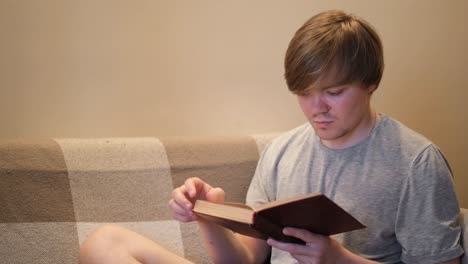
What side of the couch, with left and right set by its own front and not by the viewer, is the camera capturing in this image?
front

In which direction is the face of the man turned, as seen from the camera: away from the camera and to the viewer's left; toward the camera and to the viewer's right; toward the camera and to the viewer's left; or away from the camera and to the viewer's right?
toward the camera and to the viewer's left

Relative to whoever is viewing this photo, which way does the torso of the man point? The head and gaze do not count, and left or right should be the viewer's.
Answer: facing the viewer and to the left of the viewer
